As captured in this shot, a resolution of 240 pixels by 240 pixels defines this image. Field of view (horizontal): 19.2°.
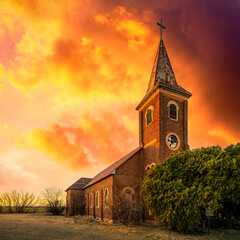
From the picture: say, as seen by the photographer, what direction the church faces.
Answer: facing the viewer and to the right of the viewer

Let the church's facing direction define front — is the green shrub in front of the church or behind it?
in front
